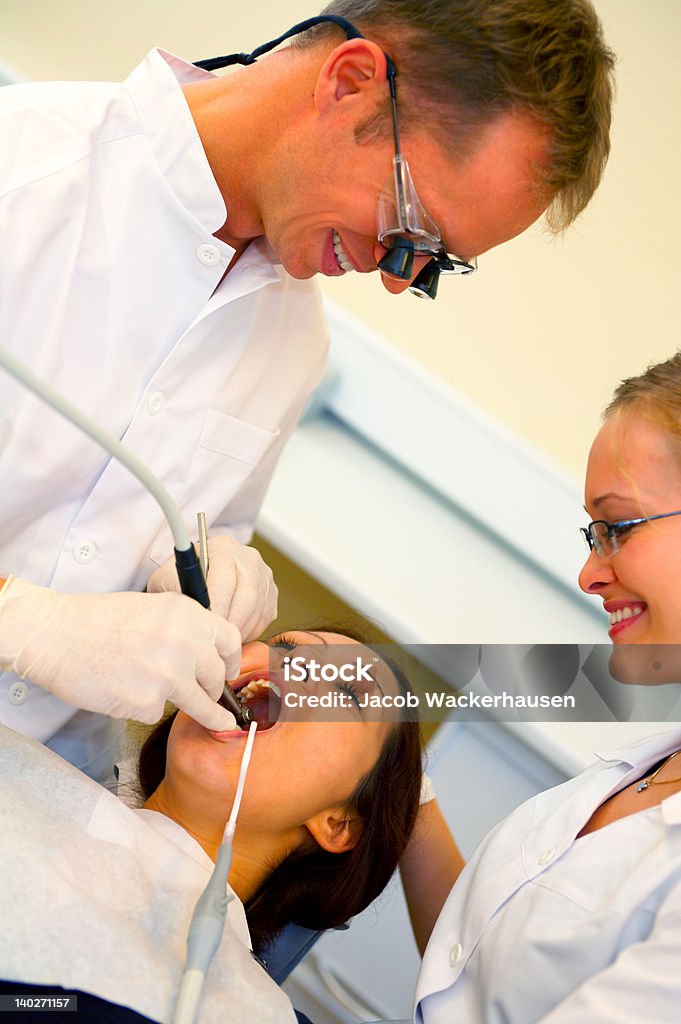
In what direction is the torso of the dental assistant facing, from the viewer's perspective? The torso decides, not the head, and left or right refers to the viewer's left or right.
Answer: facing the viewer and to the left of the viewer

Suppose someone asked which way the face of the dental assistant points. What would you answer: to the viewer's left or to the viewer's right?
to the viewer's left
